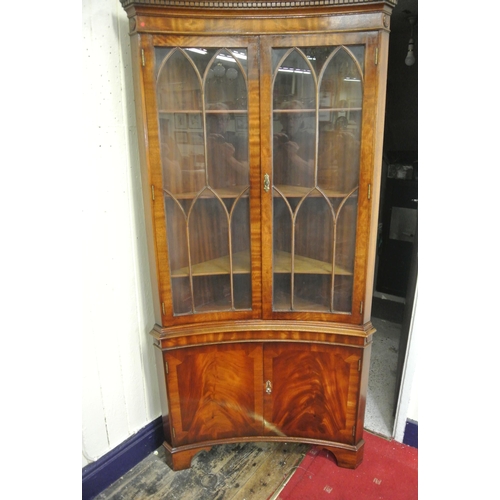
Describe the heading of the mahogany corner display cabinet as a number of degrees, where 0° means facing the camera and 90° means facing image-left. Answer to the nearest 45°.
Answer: approximately 0°
